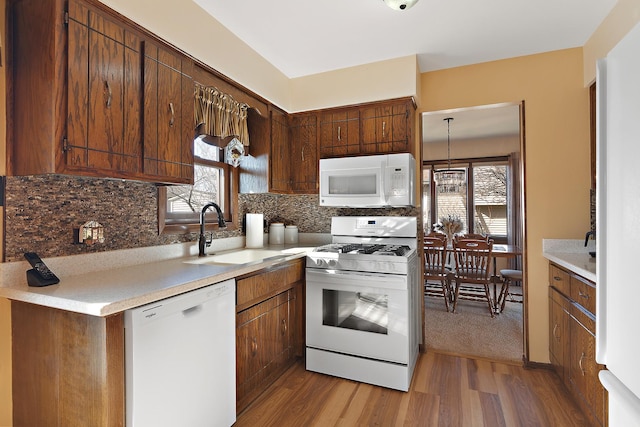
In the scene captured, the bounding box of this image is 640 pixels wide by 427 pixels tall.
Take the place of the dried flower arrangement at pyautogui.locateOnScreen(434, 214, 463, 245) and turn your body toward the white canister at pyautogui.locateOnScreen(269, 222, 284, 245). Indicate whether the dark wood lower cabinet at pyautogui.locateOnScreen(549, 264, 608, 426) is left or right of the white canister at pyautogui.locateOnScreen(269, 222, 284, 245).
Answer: left

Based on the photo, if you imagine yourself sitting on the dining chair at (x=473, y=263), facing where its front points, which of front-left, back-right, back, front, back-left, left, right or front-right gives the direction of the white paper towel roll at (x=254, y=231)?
back-left

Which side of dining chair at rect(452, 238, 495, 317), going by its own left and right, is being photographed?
back

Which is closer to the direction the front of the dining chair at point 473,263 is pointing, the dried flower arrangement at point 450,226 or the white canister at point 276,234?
the dried flower arrangement

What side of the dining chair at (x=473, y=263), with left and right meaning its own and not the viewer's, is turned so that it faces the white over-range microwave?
back

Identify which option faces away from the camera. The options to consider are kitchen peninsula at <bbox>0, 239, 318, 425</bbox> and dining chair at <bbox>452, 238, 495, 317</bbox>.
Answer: the dining chair

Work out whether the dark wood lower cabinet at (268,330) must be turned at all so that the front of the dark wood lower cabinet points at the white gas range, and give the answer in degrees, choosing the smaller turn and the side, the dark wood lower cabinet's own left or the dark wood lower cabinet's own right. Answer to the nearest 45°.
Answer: approximately 45° to the dark wood lower cabinet's own left

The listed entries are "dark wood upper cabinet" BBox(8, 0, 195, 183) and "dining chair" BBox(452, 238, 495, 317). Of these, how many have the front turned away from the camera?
1
